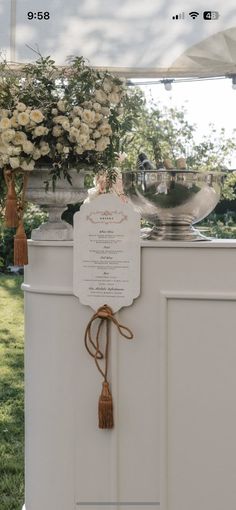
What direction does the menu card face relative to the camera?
toward the camera

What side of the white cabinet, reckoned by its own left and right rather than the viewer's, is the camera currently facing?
front
